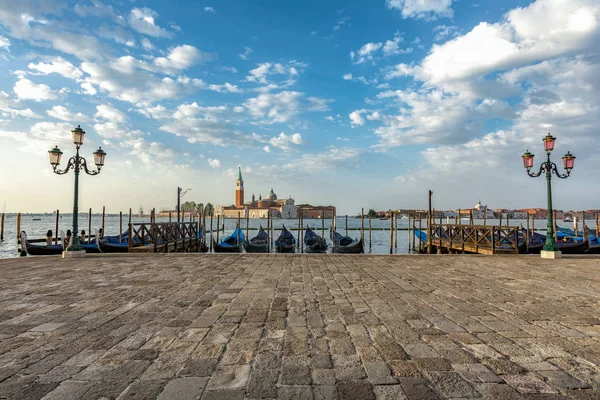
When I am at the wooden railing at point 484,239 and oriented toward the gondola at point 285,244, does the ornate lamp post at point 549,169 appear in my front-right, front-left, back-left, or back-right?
back-left

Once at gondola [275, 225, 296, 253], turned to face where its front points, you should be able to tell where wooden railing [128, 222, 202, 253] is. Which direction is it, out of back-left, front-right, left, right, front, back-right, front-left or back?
back-left

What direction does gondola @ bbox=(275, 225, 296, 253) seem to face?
away from the camera

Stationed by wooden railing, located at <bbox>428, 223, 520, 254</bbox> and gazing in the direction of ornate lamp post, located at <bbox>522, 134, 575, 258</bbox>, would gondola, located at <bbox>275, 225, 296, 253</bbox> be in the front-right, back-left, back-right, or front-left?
back-right

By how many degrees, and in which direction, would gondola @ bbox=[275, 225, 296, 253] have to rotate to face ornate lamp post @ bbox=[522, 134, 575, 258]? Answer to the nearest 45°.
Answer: approximately 135° to its right

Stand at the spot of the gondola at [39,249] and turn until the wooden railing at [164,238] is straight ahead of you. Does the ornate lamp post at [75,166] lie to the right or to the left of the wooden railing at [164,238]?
right

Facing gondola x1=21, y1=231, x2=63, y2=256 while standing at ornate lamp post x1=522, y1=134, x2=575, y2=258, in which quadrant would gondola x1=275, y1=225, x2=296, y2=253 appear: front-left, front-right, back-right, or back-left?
front-right

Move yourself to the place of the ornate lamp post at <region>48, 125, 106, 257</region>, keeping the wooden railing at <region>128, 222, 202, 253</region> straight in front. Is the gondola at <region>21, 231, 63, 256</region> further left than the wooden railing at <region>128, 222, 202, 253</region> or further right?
left
